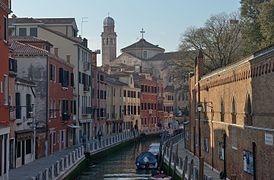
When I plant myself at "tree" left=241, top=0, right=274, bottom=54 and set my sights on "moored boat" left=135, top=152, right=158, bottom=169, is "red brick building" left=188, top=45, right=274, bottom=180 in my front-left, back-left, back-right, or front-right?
front-left

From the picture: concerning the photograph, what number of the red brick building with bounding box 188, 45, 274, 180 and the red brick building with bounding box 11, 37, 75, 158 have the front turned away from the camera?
0

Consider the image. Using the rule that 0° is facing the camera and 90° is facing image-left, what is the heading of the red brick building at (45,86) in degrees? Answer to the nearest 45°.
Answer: approximately 315°

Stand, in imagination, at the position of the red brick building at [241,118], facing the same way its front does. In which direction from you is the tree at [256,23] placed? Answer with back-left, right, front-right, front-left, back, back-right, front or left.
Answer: back-right

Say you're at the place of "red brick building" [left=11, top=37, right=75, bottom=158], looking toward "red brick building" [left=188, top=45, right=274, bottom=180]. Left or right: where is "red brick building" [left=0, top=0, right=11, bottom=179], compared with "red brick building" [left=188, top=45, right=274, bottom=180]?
right

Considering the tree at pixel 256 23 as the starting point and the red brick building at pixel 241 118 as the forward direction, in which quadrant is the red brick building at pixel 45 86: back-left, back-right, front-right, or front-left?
front-right

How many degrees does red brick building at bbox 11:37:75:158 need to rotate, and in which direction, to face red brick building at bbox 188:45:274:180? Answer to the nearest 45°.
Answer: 0° — it already faces it

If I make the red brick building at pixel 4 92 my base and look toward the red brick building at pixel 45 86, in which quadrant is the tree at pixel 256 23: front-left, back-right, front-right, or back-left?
front-right

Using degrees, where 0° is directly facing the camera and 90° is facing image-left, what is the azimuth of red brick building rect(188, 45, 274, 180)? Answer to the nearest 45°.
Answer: approximately 45°

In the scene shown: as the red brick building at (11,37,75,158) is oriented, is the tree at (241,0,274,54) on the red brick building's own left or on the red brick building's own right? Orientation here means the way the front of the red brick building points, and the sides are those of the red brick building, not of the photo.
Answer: on the red brick building's own left

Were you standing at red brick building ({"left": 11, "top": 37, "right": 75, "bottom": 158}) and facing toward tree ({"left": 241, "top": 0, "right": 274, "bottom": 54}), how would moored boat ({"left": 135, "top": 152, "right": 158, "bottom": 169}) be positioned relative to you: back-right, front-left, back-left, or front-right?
front-right

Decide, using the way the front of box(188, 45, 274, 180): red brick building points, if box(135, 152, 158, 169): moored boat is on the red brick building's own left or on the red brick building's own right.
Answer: on the red brick building's own right
